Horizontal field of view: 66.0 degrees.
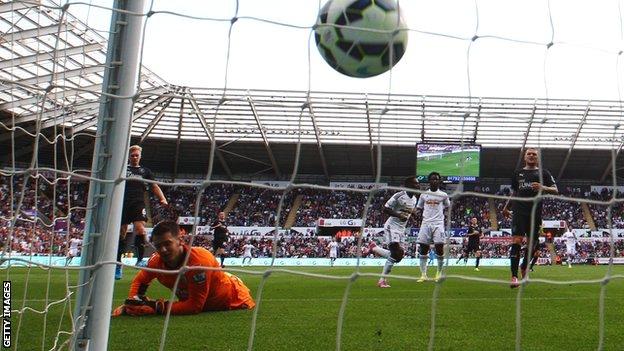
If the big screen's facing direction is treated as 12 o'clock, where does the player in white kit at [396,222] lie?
The player in white kit is roughly at 12 o'clock from the big screen.

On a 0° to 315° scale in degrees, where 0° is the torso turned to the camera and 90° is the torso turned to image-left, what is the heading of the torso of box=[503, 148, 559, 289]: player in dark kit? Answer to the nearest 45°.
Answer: approximately 0°

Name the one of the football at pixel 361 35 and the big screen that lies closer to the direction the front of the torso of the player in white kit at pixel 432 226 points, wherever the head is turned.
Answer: the football

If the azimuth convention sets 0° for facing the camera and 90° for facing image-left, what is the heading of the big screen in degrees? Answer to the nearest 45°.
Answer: approximately 0°

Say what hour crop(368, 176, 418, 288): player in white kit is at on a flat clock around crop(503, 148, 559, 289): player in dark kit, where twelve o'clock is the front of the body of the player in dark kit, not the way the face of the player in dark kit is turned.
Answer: The player in white kit is roughly at 4 o'clock from the player in dark kit.

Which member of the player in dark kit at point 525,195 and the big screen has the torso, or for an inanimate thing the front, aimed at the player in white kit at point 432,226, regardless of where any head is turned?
the big screen

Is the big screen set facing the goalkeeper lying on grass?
yes

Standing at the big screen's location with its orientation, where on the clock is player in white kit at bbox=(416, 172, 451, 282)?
The player in white kit is roughly at 12 o'clock from the big screen.
